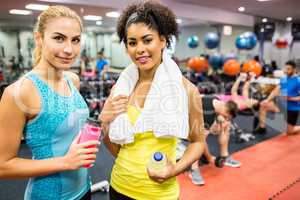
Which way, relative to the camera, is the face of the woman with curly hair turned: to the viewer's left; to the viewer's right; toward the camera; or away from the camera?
toward the camera

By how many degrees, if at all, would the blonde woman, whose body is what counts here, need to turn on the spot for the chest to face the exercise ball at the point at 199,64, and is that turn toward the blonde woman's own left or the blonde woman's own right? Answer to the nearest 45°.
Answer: approximately 90° to the blonde woman's own left

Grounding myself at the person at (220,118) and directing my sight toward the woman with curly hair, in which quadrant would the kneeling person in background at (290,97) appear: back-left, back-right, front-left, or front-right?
back-left

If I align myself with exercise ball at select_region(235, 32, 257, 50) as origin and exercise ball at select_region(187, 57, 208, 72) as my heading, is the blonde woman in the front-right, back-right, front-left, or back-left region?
front-left

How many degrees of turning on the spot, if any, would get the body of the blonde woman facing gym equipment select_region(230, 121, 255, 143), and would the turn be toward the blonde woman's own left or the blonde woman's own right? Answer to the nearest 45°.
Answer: approximately 90° to the blonde woman's own left

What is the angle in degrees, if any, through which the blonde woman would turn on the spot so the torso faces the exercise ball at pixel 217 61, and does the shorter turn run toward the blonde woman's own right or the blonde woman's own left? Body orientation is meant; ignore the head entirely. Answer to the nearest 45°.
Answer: approximately 90° to the blonde woman's own left

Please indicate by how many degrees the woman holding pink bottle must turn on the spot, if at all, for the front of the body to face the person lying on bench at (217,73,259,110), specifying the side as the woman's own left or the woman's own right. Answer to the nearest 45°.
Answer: approximately 90° to the woman's own left

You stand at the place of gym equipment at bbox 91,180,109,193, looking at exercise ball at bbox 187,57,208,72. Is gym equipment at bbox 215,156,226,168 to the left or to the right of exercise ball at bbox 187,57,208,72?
right

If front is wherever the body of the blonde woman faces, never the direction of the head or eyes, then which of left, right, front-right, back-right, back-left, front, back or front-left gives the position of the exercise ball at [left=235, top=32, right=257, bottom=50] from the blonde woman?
left
